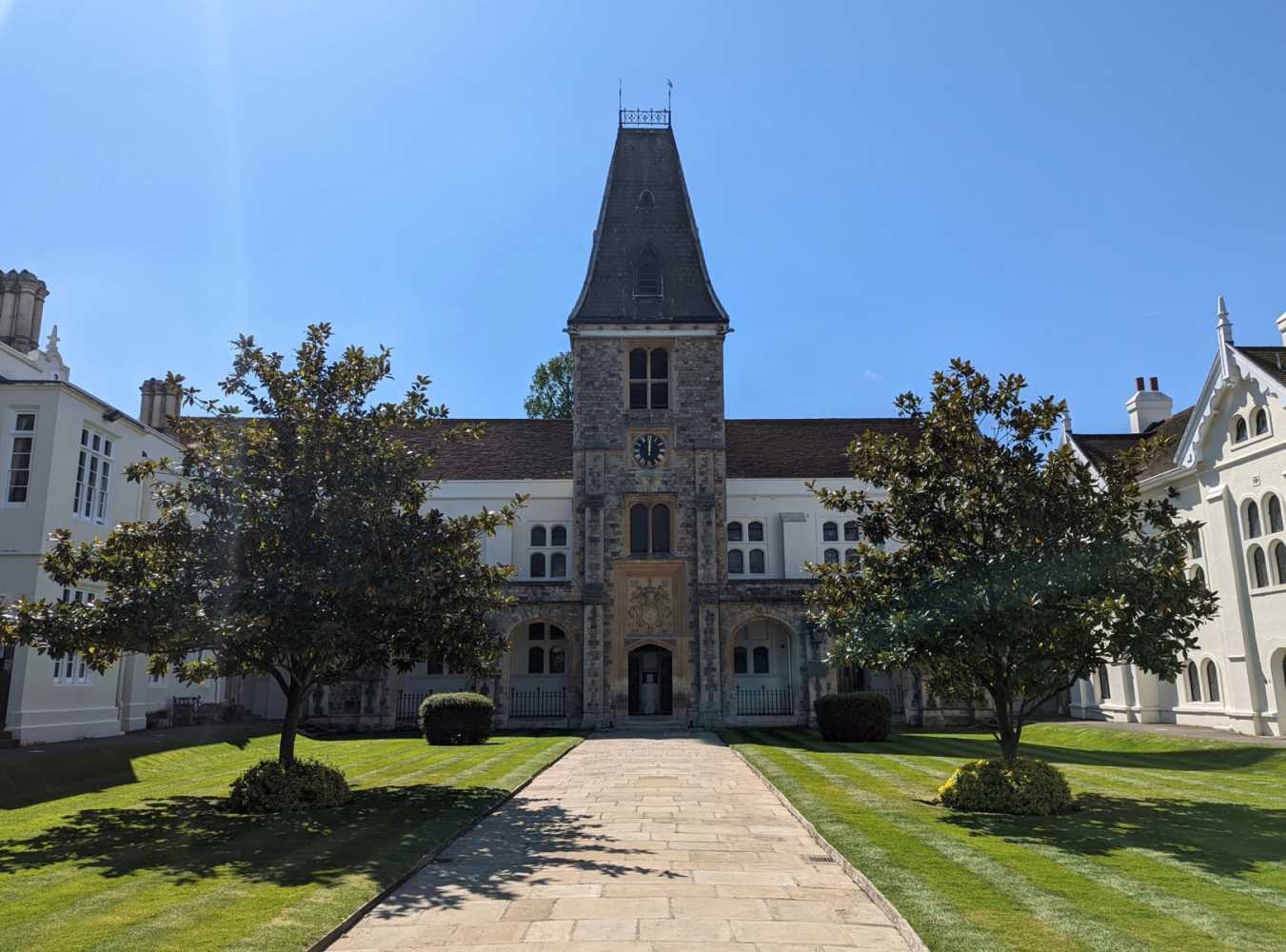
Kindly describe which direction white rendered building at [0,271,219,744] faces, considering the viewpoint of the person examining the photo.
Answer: facing the viewer and to the right of the viewer

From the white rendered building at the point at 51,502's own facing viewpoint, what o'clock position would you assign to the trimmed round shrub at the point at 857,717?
The trimmed round shrub is roughly at 11 o'clock from the white rendered building.

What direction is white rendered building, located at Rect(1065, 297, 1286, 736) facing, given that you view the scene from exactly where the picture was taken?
facing the viewer and to the left of the viewer

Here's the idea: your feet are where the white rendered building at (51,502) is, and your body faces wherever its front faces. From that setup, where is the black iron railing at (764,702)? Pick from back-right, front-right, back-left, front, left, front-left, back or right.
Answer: front-left

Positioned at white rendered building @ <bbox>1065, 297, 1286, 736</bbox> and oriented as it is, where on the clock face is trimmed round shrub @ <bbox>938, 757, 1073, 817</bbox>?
The trimmed round shrub is roughly at 11 o'clock from the white rendered building.

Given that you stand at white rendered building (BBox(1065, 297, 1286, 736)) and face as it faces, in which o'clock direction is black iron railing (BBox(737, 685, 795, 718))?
The black iron railing is roughly at 2 o'clock from the white rendered building.

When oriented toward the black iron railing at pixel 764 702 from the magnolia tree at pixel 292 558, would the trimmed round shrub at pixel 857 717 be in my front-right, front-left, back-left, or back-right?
front-right

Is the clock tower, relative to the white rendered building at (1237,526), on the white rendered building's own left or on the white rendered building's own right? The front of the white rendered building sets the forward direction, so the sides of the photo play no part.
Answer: on the white rendered building's own right

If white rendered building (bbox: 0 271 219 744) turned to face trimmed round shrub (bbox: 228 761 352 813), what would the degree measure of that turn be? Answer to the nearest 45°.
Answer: approximately 45° to its right

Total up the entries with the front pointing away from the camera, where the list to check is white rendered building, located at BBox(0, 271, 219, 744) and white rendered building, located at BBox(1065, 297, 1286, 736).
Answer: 0

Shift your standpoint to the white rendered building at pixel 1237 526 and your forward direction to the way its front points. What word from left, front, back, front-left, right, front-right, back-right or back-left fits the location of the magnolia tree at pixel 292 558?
front

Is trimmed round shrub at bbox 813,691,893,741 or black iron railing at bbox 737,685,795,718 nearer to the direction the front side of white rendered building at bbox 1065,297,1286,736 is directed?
the trimmed round shrub

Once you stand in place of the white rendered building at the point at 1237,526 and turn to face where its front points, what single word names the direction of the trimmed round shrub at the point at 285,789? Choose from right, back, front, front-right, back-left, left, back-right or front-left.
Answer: front
